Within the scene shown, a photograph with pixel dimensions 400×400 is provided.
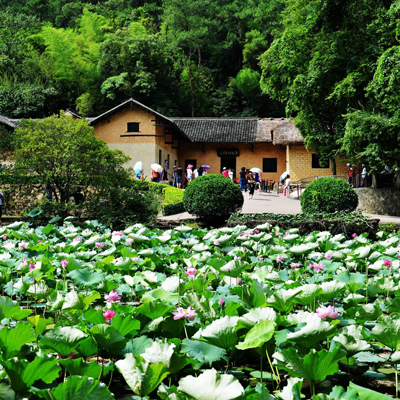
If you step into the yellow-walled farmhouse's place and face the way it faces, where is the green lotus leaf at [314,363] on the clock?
The green lotus leaf is roughly at 12 o'clock from the yellow-walled farmhouse.

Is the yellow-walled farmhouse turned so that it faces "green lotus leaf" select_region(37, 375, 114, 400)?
yes

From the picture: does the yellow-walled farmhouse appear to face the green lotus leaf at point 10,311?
yes

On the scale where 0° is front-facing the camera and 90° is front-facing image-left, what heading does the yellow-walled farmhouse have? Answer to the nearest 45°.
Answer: approximately 0°

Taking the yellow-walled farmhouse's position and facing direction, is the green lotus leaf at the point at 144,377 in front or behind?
in front

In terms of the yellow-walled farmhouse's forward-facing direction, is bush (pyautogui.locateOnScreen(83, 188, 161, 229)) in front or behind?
in front

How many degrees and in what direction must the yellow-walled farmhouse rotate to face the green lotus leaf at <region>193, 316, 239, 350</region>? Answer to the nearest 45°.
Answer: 0° — it already faces it

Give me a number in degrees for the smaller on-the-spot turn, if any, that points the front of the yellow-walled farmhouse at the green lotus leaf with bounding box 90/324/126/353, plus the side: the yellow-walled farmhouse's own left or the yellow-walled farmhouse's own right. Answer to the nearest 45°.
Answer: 0° — it already faces it

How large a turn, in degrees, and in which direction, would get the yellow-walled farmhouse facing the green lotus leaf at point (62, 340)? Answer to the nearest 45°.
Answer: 0° — it already faces it
